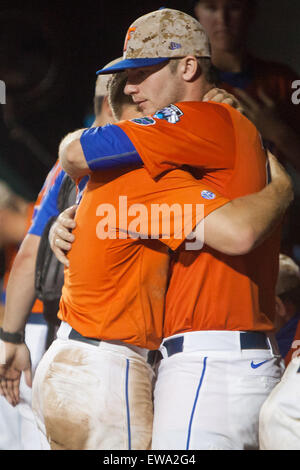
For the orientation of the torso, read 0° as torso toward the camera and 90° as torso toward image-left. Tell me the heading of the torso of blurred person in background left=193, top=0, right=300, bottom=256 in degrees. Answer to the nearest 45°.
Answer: approximately 0°
